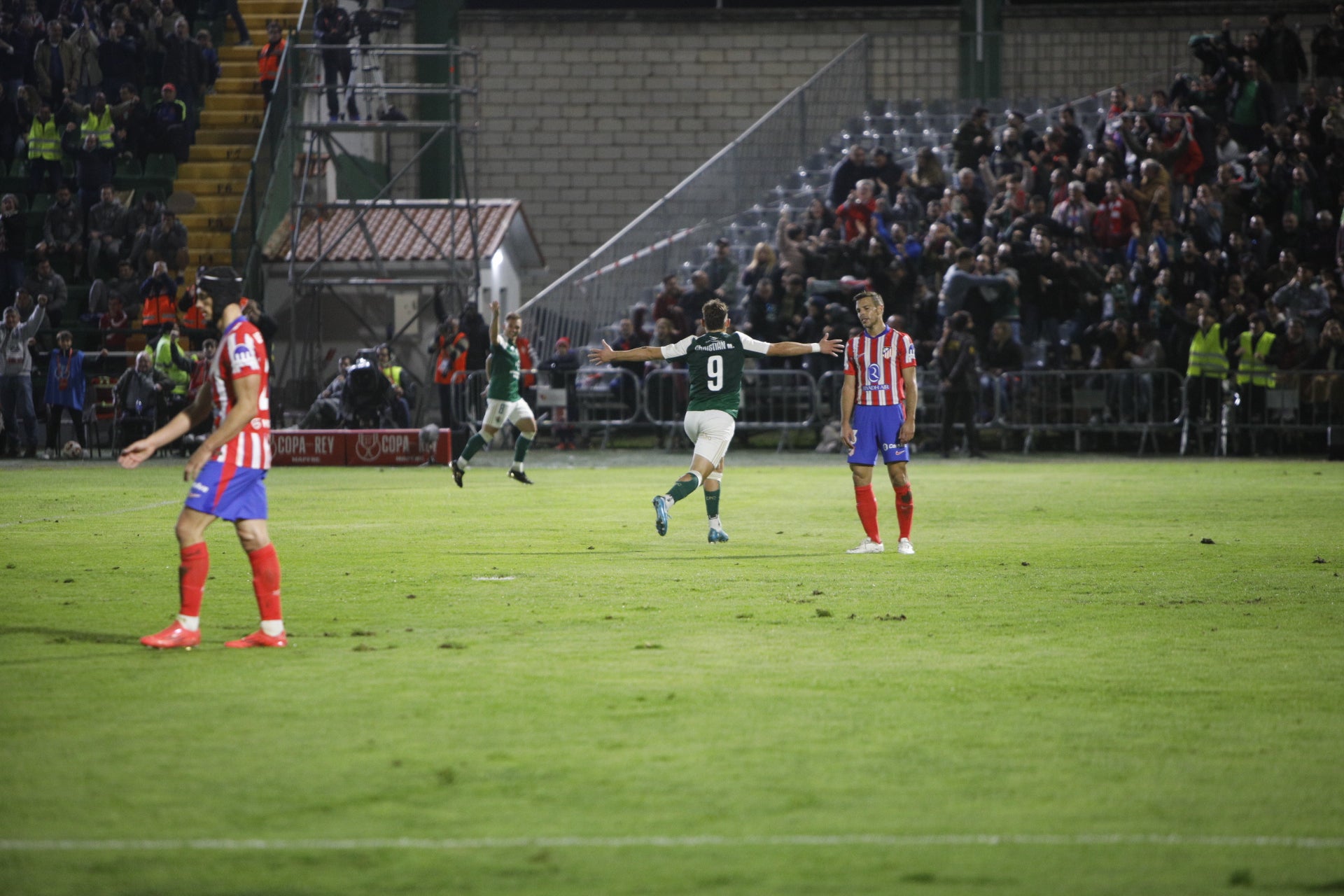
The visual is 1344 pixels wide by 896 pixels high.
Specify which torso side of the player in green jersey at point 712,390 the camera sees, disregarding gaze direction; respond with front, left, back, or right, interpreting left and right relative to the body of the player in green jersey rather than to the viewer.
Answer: back

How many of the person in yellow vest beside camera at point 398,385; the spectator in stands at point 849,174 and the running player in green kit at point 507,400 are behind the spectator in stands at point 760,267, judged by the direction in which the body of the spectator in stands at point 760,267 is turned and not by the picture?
1

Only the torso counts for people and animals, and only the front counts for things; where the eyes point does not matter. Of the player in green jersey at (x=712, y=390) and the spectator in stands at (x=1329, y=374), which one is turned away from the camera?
the player in green jersey

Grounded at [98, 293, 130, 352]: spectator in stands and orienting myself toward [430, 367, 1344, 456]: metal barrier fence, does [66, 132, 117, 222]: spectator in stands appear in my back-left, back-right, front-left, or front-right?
back-left

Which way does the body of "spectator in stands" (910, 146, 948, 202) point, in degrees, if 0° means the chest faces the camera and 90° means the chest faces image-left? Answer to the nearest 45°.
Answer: approximately 45°

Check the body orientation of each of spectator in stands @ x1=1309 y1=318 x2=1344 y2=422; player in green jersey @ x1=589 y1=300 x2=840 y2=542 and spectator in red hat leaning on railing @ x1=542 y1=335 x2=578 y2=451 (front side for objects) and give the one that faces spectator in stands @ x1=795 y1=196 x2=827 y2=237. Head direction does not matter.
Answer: the player in green jersey

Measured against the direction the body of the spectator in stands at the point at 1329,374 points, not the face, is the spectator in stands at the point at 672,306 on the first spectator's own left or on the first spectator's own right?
on the first spectator's own right

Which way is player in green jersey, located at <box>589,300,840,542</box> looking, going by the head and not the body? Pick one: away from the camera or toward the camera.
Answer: away from the camera

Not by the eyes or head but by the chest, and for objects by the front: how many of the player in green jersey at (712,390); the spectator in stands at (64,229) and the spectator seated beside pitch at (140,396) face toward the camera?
2

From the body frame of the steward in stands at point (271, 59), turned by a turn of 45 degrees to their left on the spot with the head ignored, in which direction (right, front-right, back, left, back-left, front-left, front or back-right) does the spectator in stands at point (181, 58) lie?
back-right

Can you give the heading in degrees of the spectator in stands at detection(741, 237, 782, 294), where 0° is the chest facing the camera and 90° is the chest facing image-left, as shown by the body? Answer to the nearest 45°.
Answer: approximately 45°

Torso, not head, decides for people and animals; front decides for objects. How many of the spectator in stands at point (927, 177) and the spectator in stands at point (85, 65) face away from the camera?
0

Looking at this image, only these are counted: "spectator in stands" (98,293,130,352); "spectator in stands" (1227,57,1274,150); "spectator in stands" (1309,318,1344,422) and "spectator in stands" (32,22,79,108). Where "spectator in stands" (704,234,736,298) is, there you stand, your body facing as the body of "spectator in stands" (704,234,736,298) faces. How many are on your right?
2
